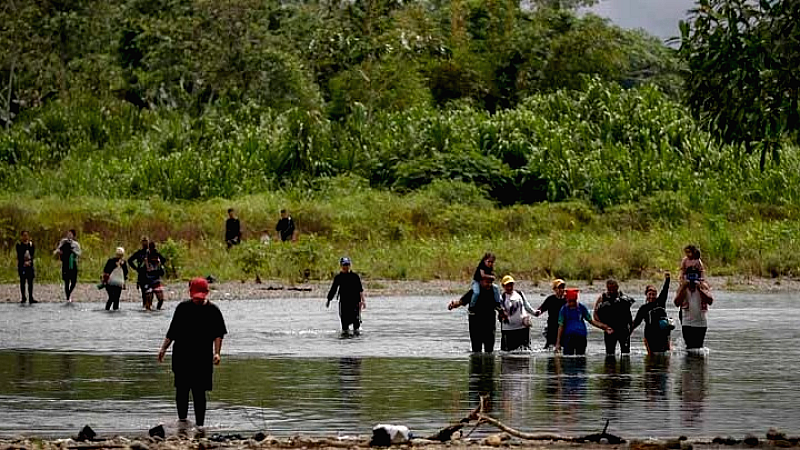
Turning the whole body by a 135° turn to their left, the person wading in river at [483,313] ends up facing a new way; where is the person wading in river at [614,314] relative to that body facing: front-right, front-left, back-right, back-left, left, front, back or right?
front-right

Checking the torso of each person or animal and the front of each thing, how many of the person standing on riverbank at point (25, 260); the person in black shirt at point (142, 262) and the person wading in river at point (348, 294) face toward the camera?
3

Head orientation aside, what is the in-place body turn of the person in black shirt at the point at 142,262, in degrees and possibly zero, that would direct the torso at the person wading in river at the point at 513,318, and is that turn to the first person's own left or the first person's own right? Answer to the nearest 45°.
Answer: approximately 45° to the first person's own left

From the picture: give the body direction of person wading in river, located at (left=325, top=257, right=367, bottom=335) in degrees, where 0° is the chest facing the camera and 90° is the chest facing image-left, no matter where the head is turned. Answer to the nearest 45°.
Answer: approximately 0°

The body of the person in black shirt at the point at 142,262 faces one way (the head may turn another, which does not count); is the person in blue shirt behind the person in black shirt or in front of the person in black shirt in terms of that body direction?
in front

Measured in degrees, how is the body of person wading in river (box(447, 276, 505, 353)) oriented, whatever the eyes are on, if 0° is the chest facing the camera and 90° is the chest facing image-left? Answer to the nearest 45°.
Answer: approximately 0°

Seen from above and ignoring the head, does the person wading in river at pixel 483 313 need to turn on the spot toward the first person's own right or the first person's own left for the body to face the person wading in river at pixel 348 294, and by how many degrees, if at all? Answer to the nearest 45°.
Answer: approximately 135° to the first person's own right
